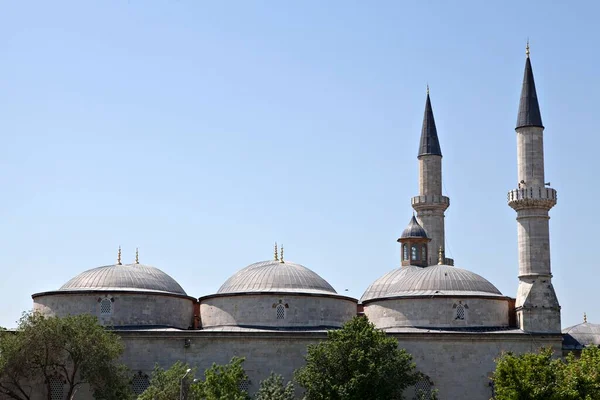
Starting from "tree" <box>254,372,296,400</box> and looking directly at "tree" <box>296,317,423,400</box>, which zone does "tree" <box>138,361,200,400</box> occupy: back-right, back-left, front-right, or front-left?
back-right

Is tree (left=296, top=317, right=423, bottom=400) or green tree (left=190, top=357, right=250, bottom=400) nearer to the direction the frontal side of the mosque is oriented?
the tree

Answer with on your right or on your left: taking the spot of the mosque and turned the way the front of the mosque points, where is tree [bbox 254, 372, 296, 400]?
on your right
